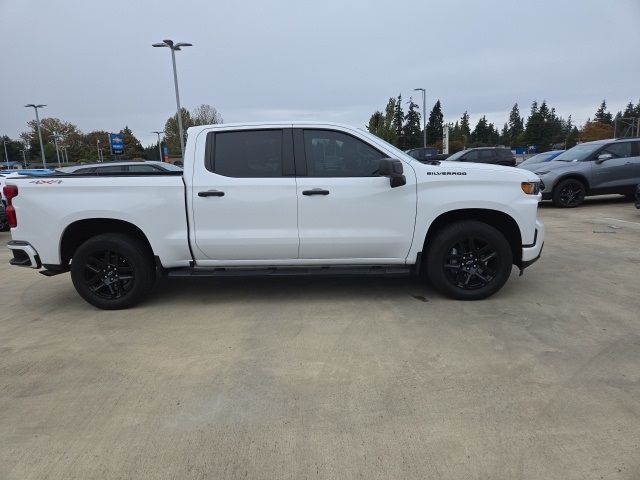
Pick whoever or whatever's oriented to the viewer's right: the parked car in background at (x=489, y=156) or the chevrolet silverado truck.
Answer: the chevrolet silverado truck

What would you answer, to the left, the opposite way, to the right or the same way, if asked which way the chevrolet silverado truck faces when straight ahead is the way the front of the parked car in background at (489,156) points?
the opposite way

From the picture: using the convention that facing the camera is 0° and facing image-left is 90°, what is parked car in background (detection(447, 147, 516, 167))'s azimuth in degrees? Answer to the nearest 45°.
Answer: approximately 45°

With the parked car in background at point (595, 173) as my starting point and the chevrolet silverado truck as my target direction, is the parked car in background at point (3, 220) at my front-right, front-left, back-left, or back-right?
front-right

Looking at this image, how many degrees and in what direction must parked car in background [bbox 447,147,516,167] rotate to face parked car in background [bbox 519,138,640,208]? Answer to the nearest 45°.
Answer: approximately 45° to its left

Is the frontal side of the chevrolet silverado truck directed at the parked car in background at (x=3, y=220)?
no

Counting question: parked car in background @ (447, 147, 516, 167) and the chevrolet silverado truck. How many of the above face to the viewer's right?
1

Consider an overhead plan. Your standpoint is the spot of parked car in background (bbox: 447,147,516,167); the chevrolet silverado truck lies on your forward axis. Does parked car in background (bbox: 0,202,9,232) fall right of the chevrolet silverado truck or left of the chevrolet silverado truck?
right

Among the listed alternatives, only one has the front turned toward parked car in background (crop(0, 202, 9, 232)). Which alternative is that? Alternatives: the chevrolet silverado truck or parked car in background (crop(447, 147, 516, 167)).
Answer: parked car in background (crop(447, 147, 516, 167))

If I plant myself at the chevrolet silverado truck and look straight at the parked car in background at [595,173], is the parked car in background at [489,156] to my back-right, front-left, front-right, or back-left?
front-left

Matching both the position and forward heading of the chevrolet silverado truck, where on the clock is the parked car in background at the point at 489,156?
The parked car in background is roughly at 10 o'clock from the chevrolet silverado truck.

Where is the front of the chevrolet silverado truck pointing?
to the viewer's right

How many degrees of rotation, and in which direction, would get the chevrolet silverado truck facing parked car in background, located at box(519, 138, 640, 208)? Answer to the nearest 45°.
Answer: approximately 45° to its left

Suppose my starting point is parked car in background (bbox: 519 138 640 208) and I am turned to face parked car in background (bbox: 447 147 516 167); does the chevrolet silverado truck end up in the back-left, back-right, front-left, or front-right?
back-left

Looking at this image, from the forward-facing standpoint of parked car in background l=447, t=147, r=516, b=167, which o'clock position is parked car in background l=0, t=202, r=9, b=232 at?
parked car in background l=0, t=202, r=9, b=232 is roughly at 12 o'clock from parked car in background l=447, t=147, r=516, b=167.

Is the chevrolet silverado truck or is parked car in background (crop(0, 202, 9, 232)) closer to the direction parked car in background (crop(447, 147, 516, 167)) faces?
the parked car in background
